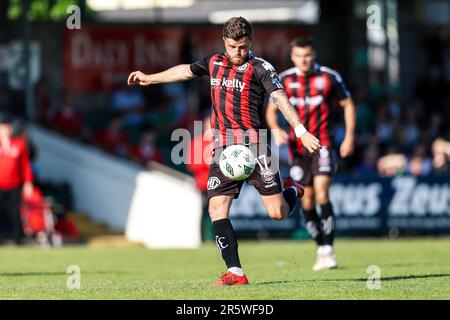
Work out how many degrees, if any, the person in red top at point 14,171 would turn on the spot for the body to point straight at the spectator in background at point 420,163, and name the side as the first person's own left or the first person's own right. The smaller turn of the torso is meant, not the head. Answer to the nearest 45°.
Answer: approximately 90° to the first person's own left

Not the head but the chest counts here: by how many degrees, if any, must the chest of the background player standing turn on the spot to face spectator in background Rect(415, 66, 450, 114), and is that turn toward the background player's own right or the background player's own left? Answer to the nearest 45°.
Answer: approximately 180°

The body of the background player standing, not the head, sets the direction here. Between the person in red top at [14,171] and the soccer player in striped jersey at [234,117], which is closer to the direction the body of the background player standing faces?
the soccer player in striped jersey

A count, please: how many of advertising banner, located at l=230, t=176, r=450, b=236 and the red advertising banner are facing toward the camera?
2

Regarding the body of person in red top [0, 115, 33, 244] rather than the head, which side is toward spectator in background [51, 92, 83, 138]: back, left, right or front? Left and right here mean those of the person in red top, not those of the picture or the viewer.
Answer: back

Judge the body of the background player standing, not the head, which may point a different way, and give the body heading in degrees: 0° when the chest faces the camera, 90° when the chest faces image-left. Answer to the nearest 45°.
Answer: approximately 0°
